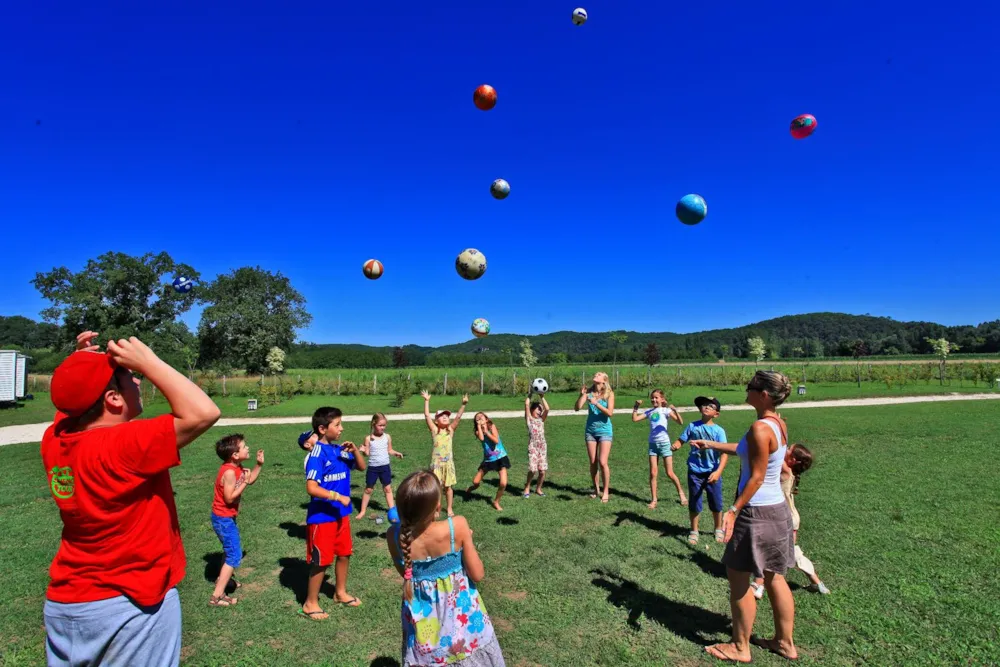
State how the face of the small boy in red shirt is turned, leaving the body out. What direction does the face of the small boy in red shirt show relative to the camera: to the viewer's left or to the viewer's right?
to the viewer's right

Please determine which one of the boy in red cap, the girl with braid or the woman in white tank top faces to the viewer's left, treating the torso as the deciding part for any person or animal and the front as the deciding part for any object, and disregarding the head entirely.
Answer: the woman in white tank top

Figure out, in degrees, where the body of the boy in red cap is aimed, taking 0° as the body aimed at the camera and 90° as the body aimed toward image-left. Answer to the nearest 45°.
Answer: approximately 225°

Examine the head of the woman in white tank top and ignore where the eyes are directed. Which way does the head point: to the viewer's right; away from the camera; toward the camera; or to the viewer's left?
to the viewer's left

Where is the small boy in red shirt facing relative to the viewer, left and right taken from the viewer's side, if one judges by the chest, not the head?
facing to the right of the viewer

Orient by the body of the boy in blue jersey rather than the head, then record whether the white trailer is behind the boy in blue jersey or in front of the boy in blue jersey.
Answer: behind

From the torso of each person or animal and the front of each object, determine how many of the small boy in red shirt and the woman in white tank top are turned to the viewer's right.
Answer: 1

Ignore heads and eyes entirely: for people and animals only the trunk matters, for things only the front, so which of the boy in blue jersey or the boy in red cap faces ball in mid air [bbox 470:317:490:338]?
the boy in red cap

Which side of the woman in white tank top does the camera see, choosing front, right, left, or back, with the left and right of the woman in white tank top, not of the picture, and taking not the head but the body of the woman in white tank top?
left

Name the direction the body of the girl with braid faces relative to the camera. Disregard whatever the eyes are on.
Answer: away from the camera
